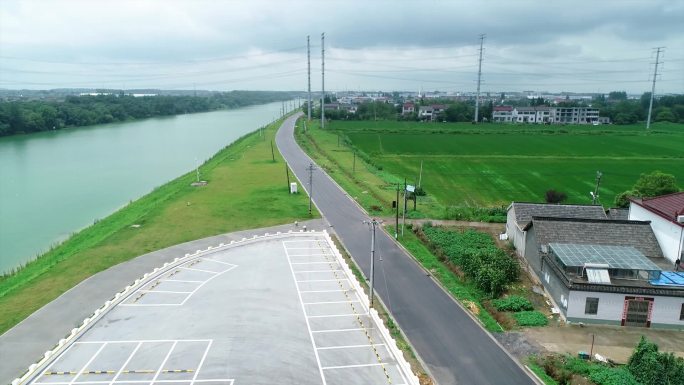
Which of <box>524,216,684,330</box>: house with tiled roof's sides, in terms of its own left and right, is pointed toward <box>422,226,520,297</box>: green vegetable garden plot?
right

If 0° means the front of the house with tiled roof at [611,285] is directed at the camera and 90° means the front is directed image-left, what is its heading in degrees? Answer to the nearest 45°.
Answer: approximately 0°

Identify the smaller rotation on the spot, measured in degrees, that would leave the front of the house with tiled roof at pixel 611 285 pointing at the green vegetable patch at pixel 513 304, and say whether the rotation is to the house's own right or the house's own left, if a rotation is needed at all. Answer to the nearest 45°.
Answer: approximately 90° to the house's own right

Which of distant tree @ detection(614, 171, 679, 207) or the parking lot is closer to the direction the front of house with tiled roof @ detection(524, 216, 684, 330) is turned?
the parking lot

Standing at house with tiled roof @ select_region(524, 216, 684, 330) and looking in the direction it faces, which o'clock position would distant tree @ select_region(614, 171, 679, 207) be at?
The distant tree is roughly at 6 o'clock from the house with tiled roof.

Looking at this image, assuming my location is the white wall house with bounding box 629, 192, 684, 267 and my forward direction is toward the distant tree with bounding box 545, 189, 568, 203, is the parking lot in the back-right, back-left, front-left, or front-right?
back-left

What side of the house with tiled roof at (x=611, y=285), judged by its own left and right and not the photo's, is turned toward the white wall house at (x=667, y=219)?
back

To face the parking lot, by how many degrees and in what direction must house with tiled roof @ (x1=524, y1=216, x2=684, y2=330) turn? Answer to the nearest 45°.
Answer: approximately 45° to its right

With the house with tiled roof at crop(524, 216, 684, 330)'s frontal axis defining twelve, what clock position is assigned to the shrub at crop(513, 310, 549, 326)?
The shrub is roughly at 2 o'clock from the house with tiled roof.
